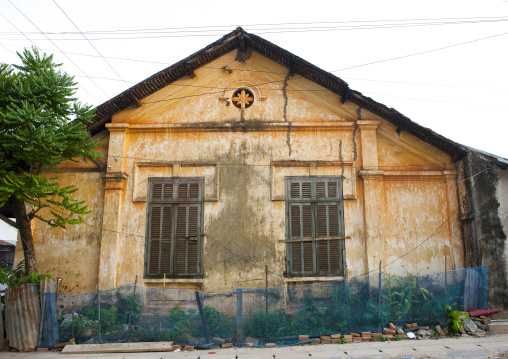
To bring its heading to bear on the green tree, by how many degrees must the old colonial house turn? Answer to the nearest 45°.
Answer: approximately 45° to its right

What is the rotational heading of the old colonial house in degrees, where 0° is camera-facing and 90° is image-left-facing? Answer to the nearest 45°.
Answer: approximately 0°

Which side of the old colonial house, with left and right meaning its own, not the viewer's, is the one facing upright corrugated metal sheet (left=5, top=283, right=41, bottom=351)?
right
